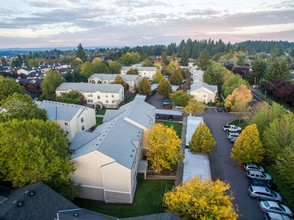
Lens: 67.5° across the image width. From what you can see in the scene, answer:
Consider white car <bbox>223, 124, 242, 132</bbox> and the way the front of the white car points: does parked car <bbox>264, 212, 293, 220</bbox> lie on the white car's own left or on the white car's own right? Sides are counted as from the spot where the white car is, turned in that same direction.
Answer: on the white car's own right

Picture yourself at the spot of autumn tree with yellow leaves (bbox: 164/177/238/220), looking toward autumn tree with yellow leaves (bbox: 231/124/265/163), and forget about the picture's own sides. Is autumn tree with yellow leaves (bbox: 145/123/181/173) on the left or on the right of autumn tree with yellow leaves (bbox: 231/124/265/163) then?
left

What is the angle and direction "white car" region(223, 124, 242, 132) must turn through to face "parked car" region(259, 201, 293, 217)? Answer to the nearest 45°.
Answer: approximately 90° to its right

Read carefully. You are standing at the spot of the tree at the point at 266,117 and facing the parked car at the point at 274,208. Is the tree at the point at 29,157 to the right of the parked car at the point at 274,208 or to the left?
right

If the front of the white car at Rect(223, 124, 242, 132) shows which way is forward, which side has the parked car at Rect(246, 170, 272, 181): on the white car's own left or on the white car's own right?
on the white car's own right

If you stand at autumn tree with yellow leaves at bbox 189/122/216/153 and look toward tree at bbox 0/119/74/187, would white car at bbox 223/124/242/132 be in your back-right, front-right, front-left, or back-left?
back-right

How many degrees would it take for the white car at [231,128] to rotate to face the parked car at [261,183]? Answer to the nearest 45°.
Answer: approximately 90° to its right

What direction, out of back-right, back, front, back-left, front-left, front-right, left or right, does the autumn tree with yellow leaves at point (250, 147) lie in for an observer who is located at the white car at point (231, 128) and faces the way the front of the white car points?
right

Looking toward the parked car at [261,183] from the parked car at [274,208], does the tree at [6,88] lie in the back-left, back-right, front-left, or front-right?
front-left

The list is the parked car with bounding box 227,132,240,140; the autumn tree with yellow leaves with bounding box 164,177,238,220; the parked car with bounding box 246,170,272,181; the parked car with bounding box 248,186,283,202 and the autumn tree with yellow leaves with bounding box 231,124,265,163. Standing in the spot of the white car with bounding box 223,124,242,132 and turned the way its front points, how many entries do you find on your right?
5

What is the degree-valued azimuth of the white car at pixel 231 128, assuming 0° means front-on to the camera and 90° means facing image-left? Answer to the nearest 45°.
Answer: approximately 270°
